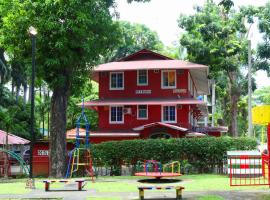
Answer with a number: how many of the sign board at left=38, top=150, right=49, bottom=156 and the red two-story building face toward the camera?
2

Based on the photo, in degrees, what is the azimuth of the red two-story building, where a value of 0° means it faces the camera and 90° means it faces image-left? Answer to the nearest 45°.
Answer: approximately 0°

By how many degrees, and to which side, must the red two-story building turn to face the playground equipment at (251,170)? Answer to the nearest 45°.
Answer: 0° — it already faces it

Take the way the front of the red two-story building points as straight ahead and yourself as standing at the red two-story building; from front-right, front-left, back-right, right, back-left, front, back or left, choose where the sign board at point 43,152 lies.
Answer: front-right

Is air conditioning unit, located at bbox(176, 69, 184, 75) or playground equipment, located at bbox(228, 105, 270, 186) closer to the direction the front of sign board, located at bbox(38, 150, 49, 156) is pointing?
the playground equipment

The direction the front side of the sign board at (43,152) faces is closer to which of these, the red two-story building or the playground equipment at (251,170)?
the playground equipment

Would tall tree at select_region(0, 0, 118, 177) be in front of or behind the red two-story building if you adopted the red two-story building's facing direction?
in front

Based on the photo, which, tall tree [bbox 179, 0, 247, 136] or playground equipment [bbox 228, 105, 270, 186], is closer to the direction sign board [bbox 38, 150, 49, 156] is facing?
the playground equipment

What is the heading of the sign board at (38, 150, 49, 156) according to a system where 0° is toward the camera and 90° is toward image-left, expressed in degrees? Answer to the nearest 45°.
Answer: approximately 0°
